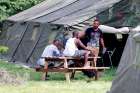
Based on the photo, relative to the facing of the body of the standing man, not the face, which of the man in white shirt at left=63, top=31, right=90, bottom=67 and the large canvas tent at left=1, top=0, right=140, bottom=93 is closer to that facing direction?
the man in white shirt

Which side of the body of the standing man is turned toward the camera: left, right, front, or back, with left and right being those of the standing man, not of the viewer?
front

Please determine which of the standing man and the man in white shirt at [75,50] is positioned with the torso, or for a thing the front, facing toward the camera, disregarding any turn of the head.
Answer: the standing man

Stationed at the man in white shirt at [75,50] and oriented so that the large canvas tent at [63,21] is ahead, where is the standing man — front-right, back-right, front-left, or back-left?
front-right

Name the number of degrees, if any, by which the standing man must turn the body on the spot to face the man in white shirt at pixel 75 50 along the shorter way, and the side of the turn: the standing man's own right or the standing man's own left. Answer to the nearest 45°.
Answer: approximately 45° to the standing man's own right

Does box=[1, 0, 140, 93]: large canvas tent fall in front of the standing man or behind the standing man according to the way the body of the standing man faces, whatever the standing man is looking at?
behind
